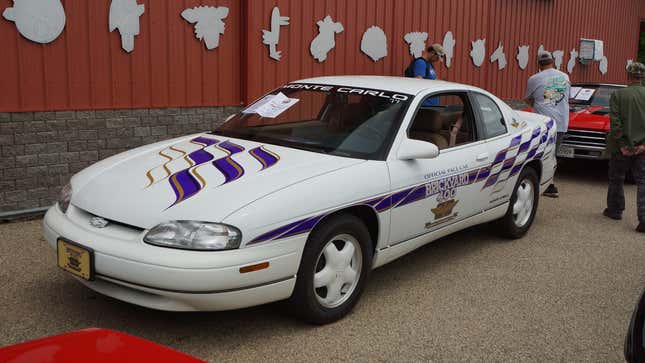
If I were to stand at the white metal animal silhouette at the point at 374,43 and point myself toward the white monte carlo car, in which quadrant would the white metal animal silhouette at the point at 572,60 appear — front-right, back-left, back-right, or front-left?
back-left

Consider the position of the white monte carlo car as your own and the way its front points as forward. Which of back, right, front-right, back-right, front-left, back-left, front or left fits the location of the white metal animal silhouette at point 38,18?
right

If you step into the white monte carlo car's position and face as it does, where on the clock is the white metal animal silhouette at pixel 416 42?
The white metal animal silhouette is roughly at 5 o'clock from the white monte carlo car.

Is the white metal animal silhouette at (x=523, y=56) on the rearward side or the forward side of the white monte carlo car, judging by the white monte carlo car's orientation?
on the rearward side

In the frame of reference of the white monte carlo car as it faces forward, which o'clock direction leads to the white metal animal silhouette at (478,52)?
The white metal animal silhouette is roughly at 5 o'clock from the white monte carlo car.

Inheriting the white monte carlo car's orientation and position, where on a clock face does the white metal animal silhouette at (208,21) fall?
The white metal animal silhouette is roughly at 4 o'clock from the white monte carlo car.

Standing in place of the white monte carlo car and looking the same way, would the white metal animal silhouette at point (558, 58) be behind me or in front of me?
behind

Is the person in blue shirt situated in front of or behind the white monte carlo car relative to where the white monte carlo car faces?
behind

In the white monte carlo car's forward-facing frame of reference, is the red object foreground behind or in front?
in front

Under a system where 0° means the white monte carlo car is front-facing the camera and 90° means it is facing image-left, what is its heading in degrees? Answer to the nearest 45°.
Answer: approximately 45°

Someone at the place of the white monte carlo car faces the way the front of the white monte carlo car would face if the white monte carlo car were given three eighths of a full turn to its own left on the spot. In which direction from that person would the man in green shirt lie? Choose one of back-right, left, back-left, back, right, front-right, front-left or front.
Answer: front-left
